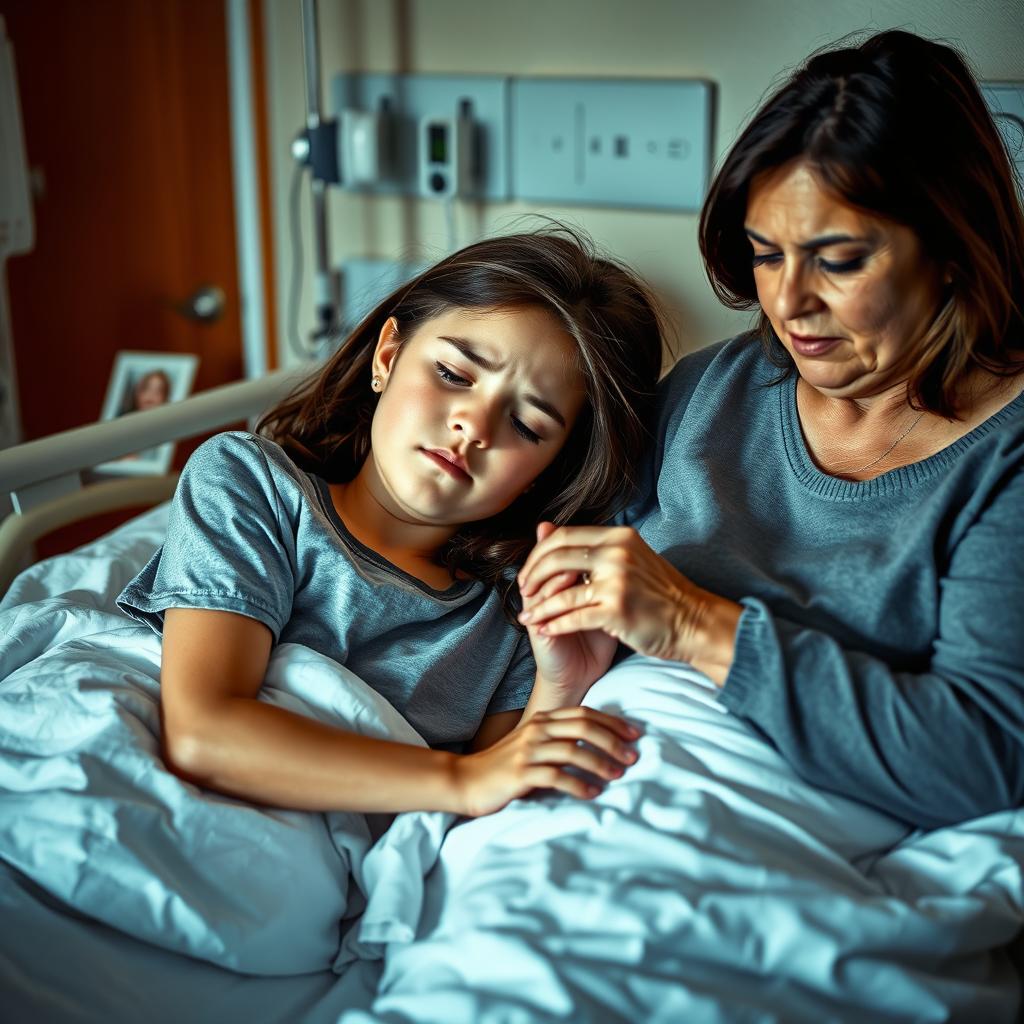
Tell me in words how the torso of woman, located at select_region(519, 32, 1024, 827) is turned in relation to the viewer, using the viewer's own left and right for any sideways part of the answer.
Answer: facing the viewer and to the left of the viewer

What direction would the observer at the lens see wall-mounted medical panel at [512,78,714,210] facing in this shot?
facing the viewer

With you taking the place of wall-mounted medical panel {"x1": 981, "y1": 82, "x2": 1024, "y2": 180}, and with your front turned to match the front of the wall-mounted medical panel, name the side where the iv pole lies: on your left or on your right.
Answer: on your right

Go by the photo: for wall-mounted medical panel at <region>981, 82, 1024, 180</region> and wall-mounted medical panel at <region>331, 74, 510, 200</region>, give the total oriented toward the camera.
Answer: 2

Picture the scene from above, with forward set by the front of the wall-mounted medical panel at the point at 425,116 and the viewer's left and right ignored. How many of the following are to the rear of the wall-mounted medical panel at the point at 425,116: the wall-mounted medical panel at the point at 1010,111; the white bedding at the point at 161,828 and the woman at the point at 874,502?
0

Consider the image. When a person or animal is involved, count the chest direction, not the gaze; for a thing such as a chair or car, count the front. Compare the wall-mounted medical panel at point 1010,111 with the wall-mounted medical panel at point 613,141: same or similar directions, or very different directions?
same or similar directions

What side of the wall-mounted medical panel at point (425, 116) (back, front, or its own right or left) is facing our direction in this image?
front

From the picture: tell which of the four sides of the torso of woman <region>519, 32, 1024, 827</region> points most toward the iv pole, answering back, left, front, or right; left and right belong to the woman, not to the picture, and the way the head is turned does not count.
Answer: right

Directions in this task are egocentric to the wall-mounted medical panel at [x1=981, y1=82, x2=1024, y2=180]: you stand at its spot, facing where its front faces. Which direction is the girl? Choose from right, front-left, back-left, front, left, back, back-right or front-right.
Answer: front-right

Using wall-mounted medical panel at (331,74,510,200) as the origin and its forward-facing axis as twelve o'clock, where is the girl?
The girl is roughly at 12 o'clock from the wall-mounted medical panel.

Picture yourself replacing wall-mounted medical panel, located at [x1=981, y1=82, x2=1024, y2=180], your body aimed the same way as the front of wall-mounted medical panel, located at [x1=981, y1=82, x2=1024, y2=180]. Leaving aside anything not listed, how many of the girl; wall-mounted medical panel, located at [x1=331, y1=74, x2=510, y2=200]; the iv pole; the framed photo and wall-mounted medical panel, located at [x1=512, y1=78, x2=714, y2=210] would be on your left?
0

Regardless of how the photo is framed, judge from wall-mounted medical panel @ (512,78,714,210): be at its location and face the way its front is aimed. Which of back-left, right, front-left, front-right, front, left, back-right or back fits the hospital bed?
front

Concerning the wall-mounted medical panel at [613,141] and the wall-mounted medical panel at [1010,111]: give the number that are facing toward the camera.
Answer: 2

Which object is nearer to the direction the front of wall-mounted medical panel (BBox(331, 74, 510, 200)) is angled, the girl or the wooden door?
the girl
